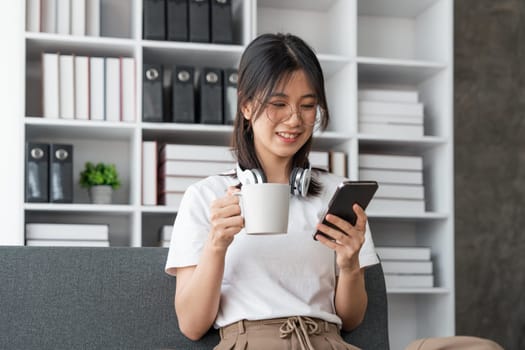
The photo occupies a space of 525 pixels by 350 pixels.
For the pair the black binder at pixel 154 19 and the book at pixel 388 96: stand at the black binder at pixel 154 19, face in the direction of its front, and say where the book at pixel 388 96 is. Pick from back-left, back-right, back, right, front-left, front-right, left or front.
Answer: left

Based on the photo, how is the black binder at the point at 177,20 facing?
toward the camera

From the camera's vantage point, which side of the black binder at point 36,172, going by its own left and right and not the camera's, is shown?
front

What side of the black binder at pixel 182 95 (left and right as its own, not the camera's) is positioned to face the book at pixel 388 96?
left

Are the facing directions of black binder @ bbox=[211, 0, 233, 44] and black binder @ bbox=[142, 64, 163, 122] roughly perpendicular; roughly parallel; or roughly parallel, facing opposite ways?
roughly parallel

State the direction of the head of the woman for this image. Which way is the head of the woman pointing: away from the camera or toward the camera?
toward the camera

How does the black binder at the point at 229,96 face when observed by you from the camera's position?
facing the viewer

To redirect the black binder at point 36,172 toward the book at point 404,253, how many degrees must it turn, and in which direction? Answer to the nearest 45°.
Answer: approximately 90° to its left

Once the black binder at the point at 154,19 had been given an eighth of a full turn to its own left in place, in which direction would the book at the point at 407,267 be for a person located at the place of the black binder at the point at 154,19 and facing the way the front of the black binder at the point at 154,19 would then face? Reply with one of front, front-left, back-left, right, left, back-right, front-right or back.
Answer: front-left

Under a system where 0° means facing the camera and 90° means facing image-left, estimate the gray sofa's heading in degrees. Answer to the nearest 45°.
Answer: approximately 0°

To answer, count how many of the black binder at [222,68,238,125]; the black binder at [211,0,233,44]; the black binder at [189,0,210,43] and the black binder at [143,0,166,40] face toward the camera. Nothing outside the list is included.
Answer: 4
